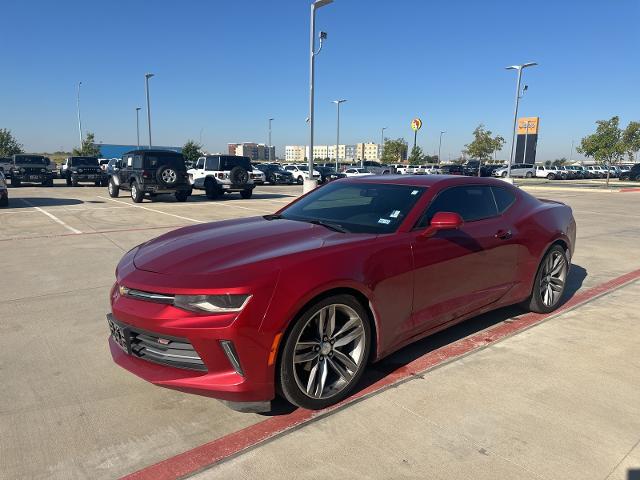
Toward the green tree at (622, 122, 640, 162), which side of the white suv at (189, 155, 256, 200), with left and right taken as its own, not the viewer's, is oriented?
right

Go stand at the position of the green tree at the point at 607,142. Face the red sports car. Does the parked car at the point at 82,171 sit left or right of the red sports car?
right

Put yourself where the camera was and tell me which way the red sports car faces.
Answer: facing the viewer and to the left of the viewer

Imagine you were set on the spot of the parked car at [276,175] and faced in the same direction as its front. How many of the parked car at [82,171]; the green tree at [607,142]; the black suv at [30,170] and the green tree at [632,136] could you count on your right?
2

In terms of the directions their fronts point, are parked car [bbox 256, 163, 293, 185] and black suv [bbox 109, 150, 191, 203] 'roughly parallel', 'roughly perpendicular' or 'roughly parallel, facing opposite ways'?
roughly parallel, facing opposite ways

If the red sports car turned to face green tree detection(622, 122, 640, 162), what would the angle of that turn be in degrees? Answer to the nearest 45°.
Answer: approximately 180°

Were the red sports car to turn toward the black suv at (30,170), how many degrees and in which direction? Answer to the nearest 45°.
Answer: approximately 90° to its right

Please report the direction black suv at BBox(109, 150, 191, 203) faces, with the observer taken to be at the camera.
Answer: facing away from the viewer and to the left of the viewer

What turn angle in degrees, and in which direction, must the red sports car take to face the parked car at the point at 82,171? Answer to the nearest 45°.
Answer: approximately 90° to its right

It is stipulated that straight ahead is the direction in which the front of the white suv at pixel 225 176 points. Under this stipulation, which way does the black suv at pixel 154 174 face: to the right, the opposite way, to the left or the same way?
the same way

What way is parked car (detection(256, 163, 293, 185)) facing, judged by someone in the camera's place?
facing the viewer and to the right of the viewer

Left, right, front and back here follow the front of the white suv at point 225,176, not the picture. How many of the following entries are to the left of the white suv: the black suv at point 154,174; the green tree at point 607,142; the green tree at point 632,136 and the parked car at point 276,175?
1

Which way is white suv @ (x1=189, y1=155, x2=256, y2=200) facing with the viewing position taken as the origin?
facing away from the viewer and to the left of the viewer

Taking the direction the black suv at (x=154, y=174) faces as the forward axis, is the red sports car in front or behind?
behind
